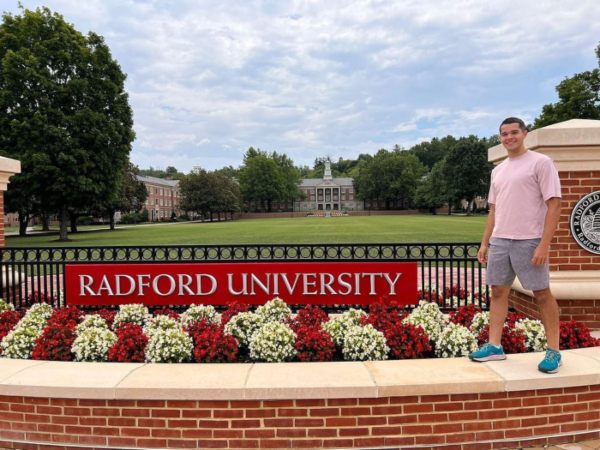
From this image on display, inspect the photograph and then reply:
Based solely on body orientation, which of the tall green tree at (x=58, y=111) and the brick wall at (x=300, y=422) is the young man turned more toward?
the brick wall

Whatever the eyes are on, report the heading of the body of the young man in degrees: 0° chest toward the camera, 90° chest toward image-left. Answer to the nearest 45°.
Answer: approximately 45°

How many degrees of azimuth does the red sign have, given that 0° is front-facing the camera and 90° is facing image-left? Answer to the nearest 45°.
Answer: approximately 0°
